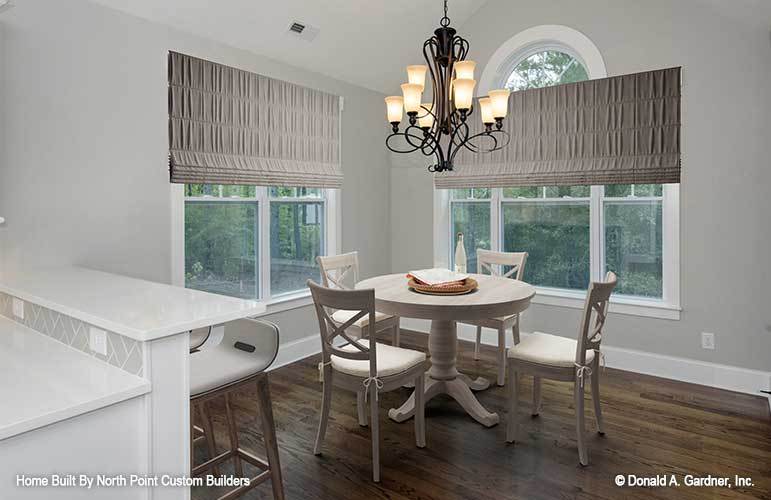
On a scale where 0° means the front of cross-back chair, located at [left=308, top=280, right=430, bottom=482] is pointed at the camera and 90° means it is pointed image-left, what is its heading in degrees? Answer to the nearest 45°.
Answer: approximately 225°

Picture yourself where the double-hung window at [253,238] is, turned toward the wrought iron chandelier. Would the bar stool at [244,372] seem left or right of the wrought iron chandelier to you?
right

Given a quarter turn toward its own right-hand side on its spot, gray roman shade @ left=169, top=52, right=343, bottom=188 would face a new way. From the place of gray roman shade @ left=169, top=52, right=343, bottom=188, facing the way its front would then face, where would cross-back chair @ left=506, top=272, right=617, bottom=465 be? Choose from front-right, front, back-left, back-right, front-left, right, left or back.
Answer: left

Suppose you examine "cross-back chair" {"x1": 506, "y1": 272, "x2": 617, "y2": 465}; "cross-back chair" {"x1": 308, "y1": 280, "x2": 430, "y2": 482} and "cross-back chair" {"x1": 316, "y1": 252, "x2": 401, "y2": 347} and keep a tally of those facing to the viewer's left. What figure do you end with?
1

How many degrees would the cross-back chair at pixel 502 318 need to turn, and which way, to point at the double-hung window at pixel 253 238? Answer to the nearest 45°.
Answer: approximately 45° to its right

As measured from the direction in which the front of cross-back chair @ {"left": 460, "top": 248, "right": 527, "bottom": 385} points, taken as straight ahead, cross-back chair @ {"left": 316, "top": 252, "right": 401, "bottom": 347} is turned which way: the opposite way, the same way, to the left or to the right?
to the left

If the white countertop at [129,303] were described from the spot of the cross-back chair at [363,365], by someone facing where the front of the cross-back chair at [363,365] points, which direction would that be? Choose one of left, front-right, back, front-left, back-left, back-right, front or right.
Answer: back

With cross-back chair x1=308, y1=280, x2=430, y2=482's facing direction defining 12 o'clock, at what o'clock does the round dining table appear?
The round dining table is roughly at 12 o'clock from the cross-back chair.

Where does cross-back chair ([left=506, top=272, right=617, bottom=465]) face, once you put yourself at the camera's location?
facing to the left of the viewer

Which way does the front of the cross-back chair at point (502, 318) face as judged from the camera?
facing the viewer and to the left of the viewer

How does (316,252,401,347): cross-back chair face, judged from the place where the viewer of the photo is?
facing the viewer and to the right of the viewer

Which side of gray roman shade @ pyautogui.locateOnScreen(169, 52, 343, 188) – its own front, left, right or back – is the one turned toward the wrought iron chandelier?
front

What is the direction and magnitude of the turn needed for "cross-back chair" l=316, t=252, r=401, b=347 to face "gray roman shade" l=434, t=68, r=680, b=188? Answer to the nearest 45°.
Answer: approximately 45° to its left

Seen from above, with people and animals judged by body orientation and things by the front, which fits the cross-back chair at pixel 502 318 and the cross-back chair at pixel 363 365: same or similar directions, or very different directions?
very different directions

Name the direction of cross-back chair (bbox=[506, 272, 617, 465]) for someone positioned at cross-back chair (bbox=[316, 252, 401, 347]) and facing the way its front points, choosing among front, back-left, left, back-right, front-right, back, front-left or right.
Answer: front

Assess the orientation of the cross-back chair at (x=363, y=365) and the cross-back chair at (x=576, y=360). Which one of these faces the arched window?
the cross-back chair at (x=363, y=365)

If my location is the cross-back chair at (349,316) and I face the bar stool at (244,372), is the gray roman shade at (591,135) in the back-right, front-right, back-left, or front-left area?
back-left
